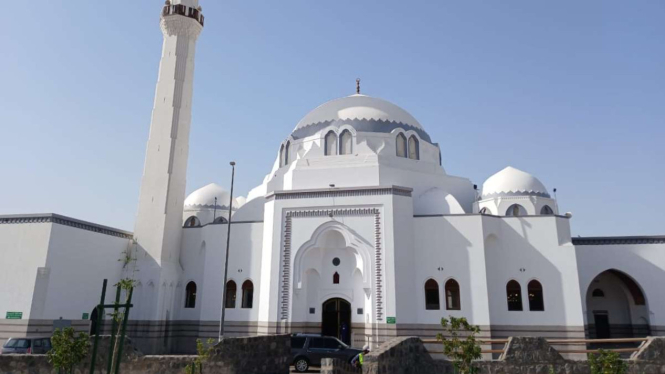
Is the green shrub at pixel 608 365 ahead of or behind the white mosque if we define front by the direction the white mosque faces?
ahead

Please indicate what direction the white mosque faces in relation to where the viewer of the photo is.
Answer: facing the viewer

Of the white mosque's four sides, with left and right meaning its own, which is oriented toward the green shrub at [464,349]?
front

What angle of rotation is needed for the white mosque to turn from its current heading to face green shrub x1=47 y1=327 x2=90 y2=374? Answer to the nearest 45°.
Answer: approximately 45° to its right

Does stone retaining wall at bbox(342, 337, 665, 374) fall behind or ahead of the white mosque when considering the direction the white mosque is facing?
ahead
